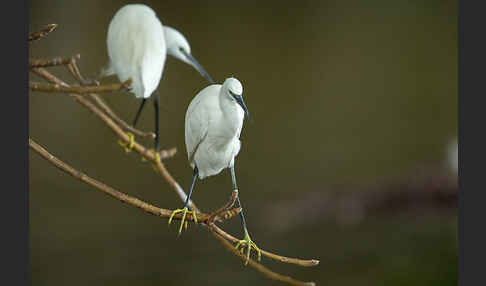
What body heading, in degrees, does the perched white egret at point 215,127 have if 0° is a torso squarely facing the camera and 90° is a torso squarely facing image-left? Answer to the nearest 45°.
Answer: approximately 315°

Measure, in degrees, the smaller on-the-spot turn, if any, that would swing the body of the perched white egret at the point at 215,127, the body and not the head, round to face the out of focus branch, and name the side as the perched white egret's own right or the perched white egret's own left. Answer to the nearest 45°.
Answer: approximately 90° to the perched white egret's own left
